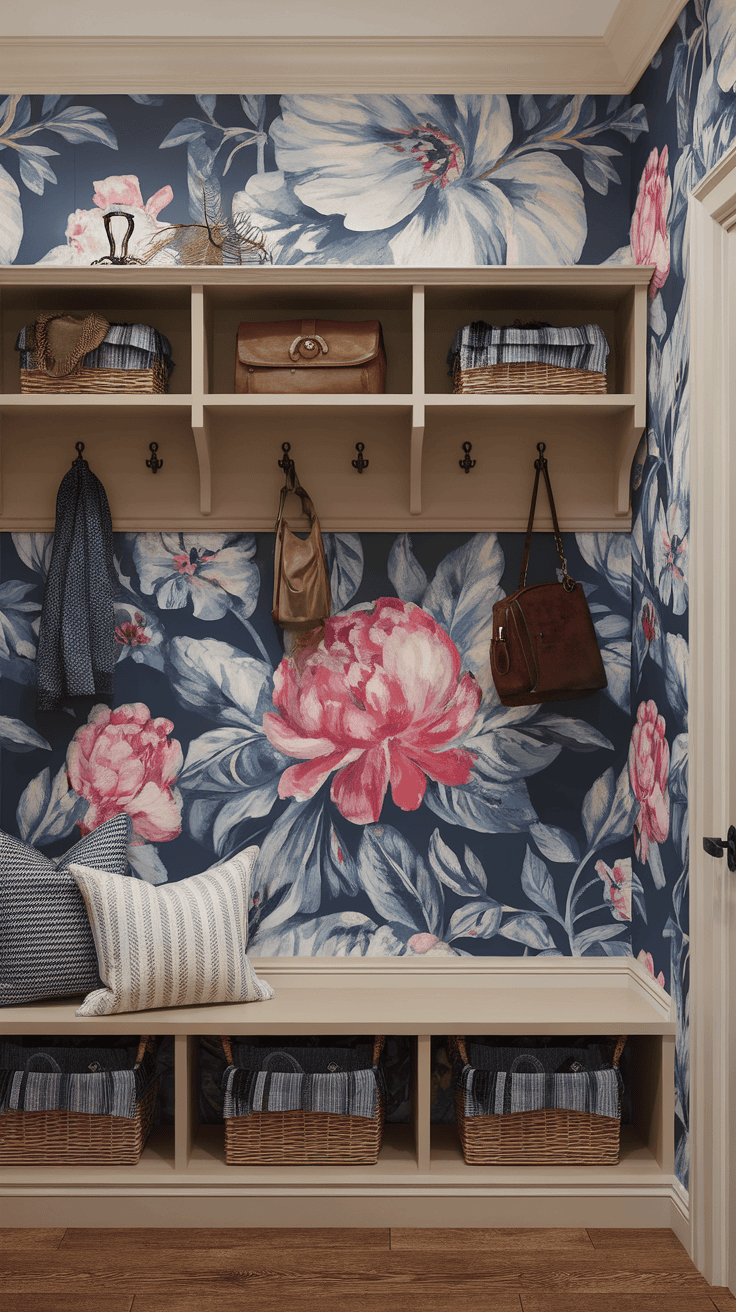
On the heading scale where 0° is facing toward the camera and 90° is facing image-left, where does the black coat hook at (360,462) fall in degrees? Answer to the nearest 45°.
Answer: approximately 0°

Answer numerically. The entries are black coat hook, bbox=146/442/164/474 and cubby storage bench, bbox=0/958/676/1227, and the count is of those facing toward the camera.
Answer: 2

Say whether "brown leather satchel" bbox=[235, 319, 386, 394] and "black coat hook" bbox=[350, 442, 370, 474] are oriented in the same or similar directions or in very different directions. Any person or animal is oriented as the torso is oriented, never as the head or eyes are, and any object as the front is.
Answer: same or similar directions

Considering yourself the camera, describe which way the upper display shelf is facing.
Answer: facing the viewer

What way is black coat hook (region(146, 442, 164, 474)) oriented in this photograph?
toward the camera

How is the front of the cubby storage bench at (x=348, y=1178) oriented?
toward the camera

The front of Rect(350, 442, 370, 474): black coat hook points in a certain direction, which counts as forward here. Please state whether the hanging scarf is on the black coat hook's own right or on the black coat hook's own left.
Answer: on the black coat hook's own right

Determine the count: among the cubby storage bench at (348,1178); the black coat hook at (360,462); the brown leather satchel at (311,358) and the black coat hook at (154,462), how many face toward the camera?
4

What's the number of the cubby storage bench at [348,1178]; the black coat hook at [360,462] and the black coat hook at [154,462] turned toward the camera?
3
